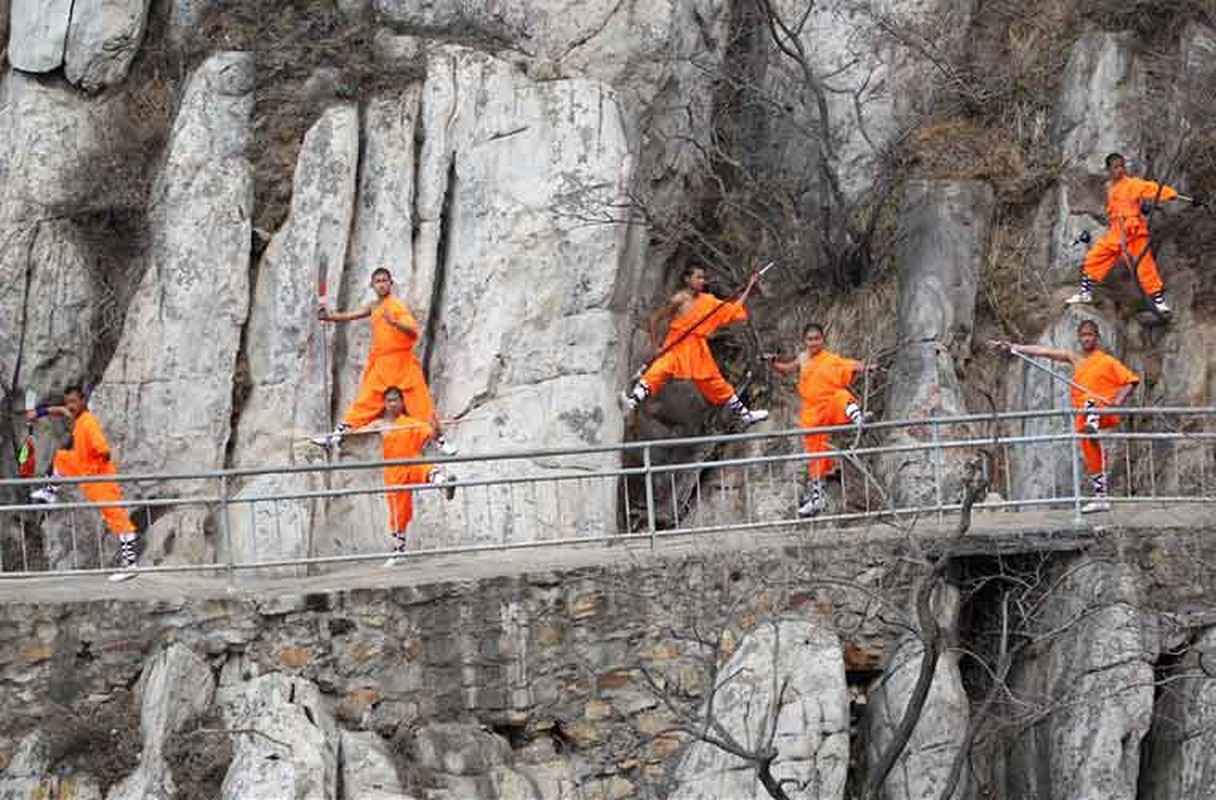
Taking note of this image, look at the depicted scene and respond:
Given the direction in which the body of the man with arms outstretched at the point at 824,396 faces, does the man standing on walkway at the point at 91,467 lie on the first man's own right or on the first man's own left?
on the first man's own right

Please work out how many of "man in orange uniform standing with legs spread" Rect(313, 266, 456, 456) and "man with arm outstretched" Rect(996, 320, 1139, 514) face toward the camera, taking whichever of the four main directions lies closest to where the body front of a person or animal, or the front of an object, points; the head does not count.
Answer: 2

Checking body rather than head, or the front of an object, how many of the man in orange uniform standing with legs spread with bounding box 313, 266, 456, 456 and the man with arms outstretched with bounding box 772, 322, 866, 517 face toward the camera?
2

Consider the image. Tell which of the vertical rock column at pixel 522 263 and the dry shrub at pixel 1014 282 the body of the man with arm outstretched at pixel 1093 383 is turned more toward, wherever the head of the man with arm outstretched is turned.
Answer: the vertical rock column
